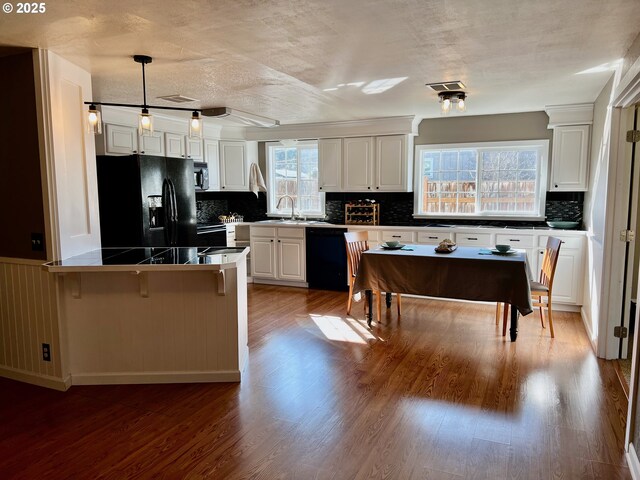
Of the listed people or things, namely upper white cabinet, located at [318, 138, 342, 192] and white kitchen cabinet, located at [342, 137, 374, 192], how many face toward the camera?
2

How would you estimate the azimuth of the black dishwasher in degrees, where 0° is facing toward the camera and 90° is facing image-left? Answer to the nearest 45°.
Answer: approximately 0°

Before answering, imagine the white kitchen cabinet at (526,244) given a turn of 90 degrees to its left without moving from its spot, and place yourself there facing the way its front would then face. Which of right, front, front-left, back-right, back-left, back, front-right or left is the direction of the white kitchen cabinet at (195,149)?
back

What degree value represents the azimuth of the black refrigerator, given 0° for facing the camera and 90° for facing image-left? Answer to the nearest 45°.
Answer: approximately 315°

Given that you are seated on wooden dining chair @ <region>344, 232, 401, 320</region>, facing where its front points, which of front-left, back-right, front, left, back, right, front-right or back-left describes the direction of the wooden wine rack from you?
back-left

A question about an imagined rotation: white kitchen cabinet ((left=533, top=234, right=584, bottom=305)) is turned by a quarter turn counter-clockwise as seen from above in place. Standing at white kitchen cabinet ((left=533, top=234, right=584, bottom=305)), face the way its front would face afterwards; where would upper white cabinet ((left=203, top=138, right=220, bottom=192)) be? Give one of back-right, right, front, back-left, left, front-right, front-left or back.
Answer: back

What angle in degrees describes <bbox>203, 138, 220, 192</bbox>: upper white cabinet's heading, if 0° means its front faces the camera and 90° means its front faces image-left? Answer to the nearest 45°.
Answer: approximately 315°
